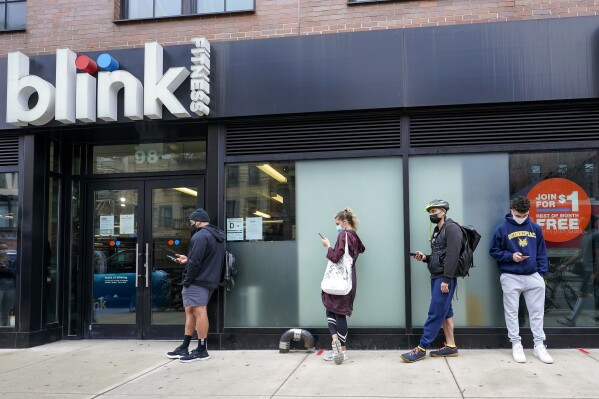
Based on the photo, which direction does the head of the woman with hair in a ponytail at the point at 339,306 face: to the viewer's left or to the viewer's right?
to the viewer's left

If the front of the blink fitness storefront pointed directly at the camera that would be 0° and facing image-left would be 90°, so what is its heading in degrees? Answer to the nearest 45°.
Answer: approximately 0°
